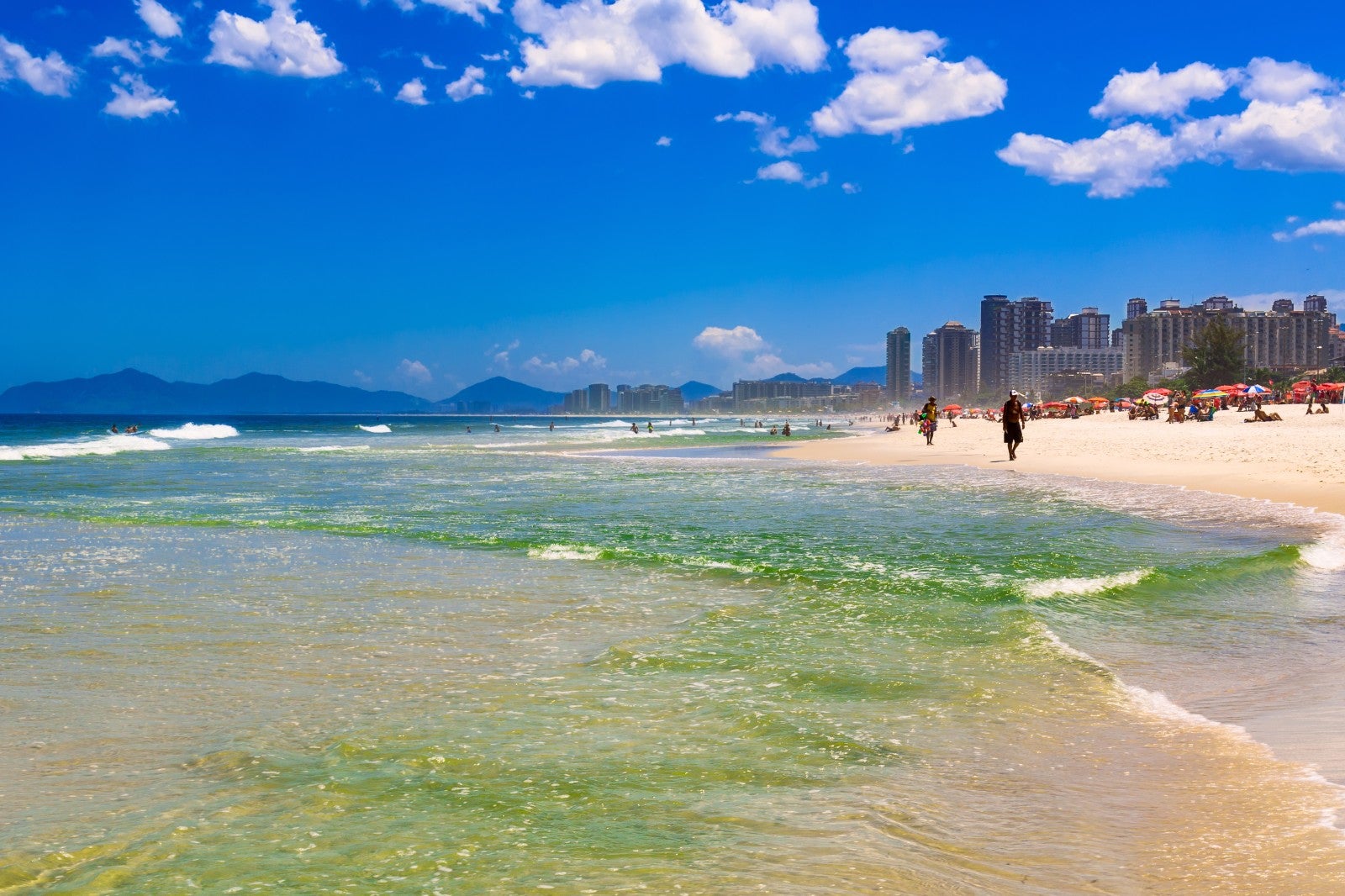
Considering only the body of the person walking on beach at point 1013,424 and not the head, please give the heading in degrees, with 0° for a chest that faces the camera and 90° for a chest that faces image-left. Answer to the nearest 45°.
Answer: approximately 0°
